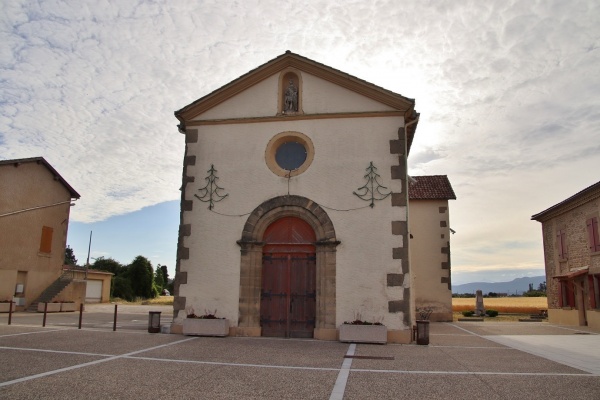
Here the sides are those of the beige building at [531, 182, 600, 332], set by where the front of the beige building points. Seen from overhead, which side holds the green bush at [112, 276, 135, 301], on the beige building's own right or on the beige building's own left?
on the beige building's own right

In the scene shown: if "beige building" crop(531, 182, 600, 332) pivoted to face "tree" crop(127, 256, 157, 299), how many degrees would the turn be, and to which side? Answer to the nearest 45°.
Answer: approximately 45° to its right

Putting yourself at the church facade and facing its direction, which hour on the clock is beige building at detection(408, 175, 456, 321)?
The beige building is roughly at 7 o'clock from the church facade.

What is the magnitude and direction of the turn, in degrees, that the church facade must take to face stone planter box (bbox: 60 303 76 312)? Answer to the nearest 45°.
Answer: approximately 135° to its right

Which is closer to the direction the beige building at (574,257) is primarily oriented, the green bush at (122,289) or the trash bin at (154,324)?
the trash bin

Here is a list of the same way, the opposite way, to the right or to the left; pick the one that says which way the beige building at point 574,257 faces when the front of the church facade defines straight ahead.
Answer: to the right

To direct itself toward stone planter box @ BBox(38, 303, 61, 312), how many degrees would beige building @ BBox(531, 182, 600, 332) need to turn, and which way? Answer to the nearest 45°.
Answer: approximately 45° to its right

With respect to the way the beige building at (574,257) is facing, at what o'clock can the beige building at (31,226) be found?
the beige building at (31,226) is roughly at 1 o'clock from the beige building at (574,257).

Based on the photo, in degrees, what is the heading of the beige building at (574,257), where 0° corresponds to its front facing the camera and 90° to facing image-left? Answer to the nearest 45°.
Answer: approximately 45°

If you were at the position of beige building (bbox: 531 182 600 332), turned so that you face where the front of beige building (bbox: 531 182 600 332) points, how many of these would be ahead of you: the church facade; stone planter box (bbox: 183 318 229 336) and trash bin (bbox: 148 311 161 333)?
3

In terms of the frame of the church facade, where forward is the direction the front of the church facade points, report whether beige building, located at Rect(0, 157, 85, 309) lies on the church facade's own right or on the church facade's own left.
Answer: on the church facade's own right

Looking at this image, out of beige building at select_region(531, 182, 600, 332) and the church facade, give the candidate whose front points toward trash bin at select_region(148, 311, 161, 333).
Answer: the beige building
